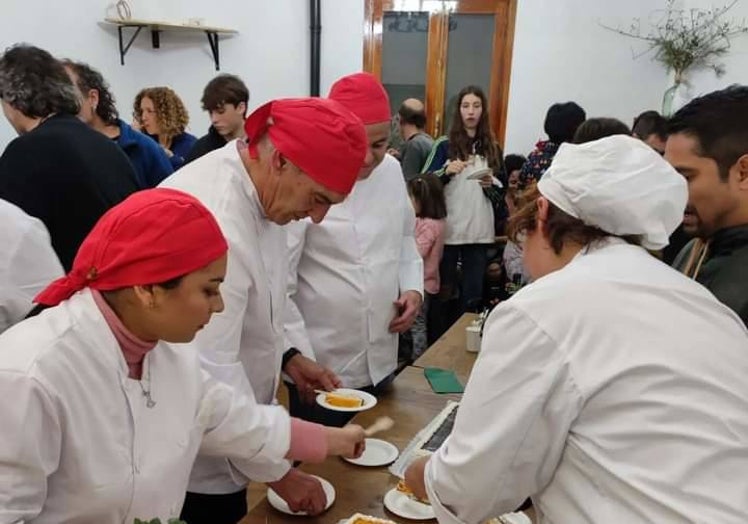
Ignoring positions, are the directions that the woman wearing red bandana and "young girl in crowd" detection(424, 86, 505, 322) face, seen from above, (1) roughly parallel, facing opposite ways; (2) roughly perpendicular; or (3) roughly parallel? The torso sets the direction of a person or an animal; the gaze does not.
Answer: roughly perpendicular

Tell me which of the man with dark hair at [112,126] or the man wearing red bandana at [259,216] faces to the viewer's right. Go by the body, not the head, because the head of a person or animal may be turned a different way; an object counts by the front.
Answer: the man wearing red bandana

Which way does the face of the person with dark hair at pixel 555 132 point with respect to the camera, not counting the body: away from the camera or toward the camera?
away from the camera

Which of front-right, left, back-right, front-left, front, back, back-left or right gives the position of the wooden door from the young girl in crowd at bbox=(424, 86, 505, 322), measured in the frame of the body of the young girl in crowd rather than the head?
back

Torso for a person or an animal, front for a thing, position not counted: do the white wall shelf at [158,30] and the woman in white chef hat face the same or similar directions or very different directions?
very different directions

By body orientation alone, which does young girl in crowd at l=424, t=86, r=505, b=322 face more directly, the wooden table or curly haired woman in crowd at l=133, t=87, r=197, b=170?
the wooden table

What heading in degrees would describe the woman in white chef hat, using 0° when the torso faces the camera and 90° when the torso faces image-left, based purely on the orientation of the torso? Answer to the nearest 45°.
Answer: approximately 135°

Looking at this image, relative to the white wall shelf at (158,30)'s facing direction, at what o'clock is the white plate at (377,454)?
The white plate is roughly at 12 o'clock from the white wall shelf.

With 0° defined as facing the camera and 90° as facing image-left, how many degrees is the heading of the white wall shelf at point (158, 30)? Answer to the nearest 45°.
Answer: approximately 0°

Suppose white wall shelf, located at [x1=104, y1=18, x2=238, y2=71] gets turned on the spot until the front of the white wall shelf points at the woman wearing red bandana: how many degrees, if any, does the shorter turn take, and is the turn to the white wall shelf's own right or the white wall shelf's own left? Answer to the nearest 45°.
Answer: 0° — it already faces them

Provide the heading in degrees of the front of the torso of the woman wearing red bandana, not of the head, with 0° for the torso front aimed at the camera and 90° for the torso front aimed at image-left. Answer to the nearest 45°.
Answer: approximately 315°

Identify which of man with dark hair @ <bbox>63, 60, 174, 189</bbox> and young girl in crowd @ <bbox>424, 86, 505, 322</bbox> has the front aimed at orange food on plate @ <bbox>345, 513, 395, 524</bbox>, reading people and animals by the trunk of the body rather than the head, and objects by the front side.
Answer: the young girl in crowd

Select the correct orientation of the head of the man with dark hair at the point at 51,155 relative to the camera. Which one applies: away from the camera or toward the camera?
away from the camera

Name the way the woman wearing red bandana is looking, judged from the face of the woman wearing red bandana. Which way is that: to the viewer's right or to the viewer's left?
to the viewer's right
